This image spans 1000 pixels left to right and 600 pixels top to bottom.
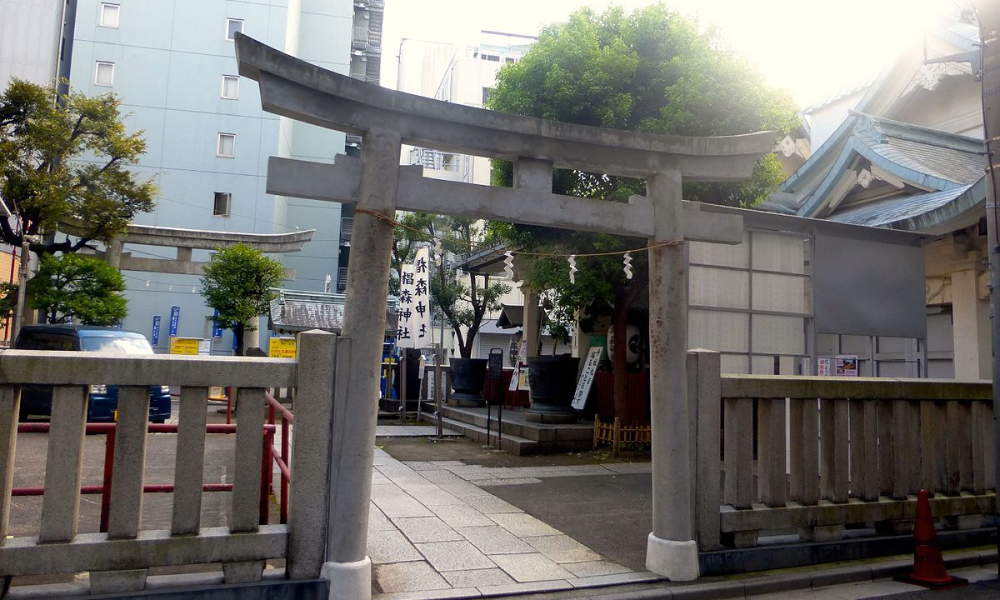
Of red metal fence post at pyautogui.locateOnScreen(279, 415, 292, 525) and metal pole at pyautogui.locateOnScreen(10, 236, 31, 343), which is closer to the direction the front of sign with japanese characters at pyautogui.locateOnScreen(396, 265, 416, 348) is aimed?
the red metal fence post

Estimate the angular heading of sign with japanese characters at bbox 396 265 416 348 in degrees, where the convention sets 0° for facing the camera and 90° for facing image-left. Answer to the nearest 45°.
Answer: approximately 0°

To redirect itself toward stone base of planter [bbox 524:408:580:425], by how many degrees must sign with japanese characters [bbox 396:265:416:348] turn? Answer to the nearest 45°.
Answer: approximately 90° to its left

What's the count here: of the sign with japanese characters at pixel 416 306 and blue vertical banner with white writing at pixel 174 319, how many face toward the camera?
2

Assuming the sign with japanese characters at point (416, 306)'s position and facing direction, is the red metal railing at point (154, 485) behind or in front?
in front

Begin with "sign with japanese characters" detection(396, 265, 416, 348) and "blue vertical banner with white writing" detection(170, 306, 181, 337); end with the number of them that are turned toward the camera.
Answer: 2

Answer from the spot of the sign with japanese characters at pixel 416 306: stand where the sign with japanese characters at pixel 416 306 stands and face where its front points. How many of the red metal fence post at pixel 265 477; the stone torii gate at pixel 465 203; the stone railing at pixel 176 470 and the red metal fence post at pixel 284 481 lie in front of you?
4

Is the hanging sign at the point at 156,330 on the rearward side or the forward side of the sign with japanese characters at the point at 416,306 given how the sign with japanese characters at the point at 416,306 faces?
on the rearward side

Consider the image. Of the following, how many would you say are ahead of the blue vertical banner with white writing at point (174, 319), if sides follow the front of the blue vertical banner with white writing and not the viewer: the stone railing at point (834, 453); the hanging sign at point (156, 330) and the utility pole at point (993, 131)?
2

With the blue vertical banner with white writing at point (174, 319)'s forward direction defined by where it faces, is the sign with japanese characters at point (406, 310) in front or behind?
in front

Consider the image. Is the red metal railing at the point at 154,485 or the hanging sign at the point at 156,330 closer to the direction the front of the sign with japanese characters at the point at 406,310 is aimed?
the red metal railing
